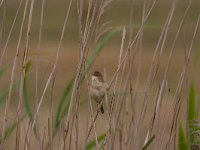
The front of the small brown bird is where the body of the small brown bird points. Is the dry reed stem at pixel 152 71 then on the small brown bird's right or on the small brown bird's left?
on the small brown bird's left

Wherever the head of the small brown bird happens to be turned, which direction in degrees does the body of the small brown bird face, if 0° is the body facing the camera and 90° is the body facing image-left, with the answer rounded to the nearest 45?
approximately 45°
